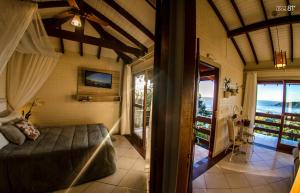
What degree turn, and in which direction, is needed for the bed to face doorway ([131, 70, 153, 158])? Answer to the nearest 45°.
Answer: approximately 45° to its left

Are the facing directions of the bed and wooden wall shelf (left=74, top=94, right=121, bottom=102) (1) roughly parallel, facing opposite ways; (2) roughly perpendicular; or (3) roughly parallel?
roughly perpendicular

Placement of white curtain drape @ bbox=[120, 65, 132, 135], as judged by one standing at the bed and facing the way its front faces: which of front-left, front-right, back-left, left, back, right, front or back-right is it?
front-left

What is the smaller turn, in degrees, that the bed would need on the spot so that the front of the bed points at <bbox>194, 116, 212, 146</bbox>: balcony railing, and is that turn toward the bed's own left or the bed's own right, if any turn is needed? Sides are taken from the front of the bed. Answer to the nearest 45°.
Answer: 0° — it already faces it

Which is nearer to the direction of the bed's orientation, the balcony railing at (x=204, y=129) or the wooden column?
the balcony railing

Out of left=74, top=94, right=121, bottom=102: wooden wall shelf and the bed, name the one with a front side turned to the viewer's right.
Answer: the bed

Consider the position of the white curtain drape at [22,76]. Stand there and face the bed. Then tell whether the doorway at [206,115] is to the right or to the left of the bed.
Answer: left

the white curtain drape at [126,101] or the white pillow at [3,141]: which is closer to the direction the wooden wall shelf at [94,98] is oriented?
the white pillow

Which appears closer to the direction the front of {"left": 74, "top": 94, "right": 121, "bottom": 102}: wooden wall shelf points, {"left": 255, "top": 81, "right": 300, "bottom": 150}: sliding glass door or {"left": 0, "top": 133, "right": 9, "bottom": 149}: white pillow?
the white pillow

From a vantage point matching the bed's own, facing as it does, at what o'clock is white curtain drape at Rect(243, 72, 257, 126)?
The white curtain drape is roughly at 12 o'clock from the bed.

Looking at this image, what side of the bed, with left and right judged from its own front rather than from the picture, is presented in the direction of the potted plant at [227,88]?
front

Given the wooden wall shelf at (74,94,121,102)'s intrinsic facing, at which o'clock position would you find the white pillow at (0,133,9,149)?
The white pillow is roughly at 1 o'clock from the wooden wall shelf.

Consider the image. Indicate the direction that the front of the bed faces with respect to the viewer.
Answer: facing to the right of the viewer

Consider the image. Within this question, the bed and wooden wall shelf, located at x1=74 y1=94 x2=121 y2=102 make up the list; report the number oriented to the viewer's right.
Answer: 1

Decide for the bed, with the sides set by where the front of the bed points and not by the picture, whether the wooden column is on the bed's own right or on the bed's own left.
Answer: on the bed's own right

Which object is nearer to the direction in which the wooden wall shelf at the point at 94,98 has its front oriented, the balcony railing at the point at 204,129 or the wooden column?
the wooden column
